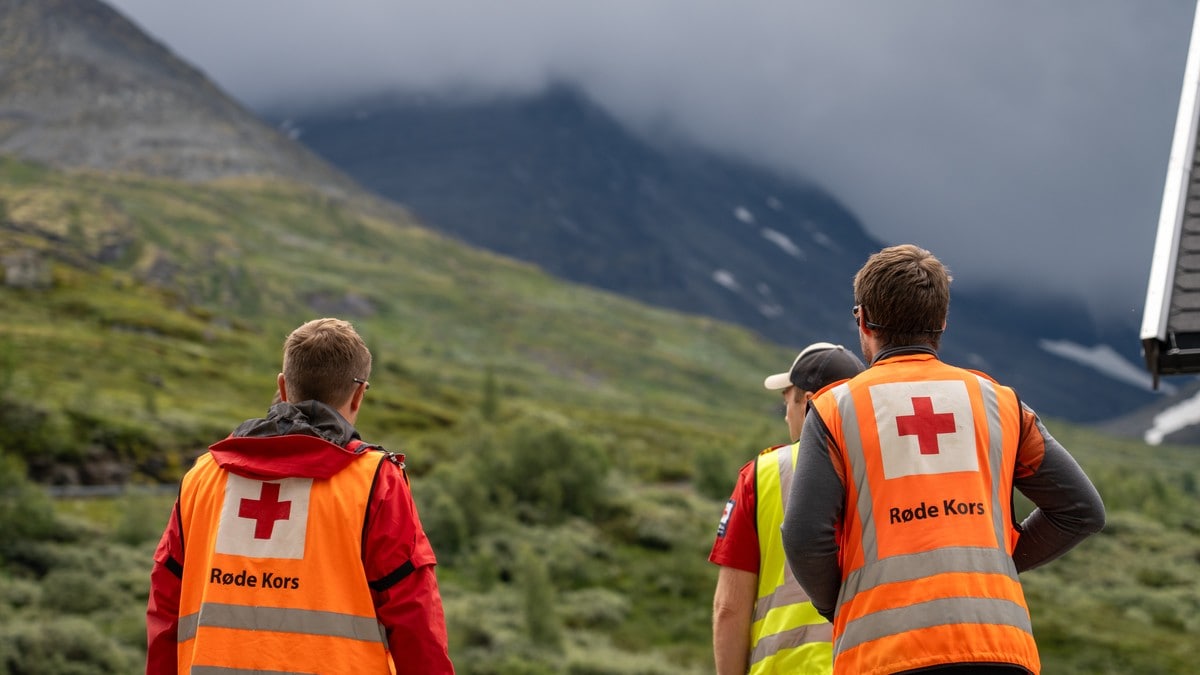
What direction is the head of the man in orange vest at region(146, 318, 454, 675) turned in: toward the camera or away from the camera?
away from the camera

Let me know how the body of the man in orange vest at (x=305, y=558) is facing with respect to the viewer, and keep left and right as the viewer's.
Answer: facing away from the viewer and to the right of the viewer

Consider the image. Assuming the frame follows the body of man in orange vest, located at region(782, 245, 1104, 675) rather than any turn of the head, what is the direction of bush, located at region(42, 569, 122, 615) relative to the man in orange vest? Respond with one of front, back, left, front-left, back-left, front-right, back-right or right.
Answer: front-left

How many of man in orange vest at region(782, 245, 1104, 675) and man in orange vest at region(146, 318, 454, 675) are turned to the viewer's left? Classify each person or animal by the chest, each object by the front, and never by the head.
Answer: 0

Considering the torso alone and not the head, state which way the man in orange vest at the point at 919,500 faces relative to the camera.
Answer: away from the camera

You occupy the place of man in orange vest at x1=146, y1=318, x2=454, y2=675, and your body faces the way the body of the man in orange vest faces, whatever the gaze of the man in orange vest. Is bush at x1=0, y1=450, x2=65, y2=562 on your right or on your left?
on your left

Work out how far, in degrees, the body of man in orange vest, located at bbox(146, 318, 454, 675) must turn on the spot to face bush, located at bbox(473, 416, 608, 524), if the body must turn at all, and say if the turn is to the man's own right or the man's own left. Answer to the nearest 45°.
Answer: approximately 45° to the man's own left

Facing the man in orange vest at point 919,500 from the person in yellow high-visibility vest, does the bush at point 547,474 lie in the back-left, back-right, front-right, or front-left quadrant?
back-left

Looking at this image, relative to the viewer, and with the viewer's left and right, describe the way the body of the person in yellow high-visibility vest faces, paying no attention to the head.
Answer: facing away from the viewer and to the left of the viewer

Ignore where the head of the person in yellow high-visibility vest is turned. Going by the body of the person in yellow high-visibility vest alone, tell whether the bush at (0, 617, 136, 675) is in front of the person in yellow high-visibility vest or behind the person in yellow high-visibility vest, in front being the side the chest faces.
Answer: in front

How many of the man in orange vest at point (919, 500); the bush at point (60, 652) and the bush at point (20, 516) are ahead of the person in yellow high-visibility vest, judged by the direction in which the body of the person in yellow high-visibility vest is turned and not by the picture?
2

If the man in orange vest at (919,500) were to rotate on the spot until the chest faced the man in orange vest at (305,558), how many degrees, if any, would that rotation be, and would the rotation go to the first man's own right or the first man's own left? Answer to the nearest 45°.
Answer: approximately 90° to the first man's own left

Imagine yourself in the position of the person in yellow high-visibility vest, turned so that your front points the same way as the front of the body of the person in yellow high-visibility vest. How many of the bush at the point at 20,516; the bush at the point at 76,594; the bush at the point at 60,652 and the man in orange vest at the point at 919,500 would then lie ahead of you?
3
